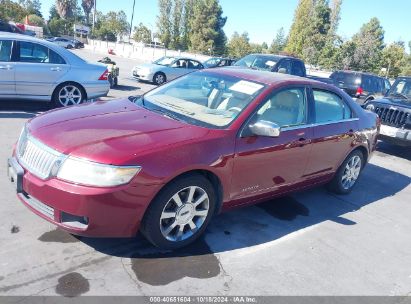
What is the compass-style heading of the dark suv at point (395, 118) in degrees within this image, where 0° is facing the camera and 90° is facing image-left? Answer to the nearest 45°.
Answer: approximately 45°

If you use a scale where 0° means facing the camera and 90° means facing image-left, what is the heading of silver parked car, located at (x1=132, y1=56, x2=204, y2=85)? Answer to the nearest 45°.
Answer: approximately 45°

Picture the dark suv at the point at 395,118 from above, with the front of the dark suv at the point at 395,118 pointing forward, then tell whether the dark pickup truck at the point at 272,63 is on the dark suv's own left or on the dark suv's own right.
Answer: on the dark suv's own right

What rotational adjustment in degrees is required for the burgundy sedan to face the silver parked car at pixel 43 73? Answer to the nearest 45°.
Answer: approximately 90° to its right

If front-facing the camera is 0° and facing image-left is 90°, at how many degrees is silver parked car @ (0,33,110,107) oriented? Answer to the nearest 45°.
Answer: approximately 90°

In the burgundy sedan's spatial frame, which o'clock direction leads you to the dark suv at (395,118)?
The dark suv is roughly at 6 o'clock from the burgundy sedan.

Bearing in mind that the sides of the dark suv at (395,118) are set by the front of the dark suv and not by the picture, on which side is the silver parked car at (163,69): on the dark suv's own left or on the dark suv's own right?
on the dark suv's own right

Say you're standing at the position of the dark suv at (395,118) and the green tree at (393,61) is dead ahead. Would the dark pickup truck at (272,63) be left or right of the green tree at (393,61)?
left
